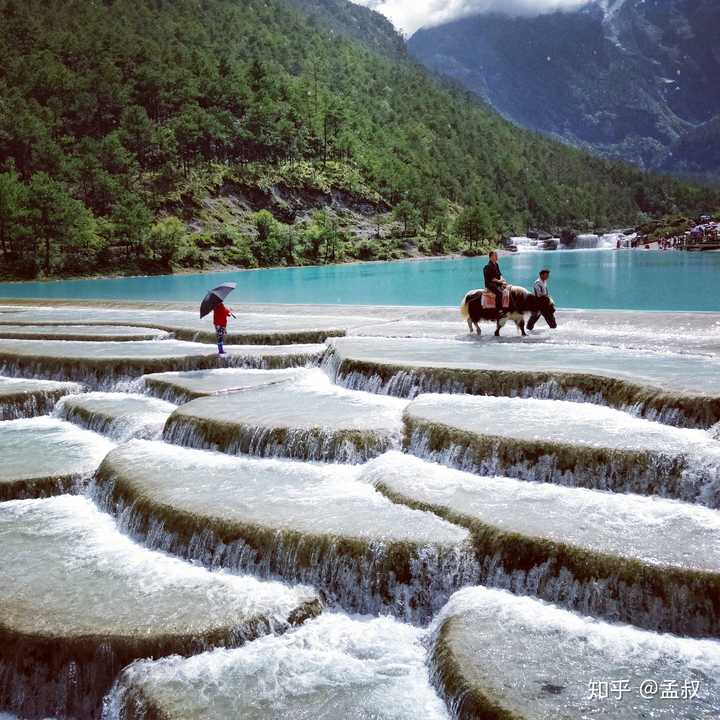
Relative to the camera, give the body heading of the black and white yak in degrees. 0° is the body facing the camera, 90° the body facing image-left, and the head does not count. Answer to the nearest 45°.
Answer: approximately 270°

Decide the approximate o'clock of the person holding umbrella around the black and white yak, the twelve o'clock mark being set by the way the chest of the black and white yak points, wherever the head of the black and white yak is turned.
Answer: The person holding umbrella is roughly at 5 o'clock from the black and white yak.
